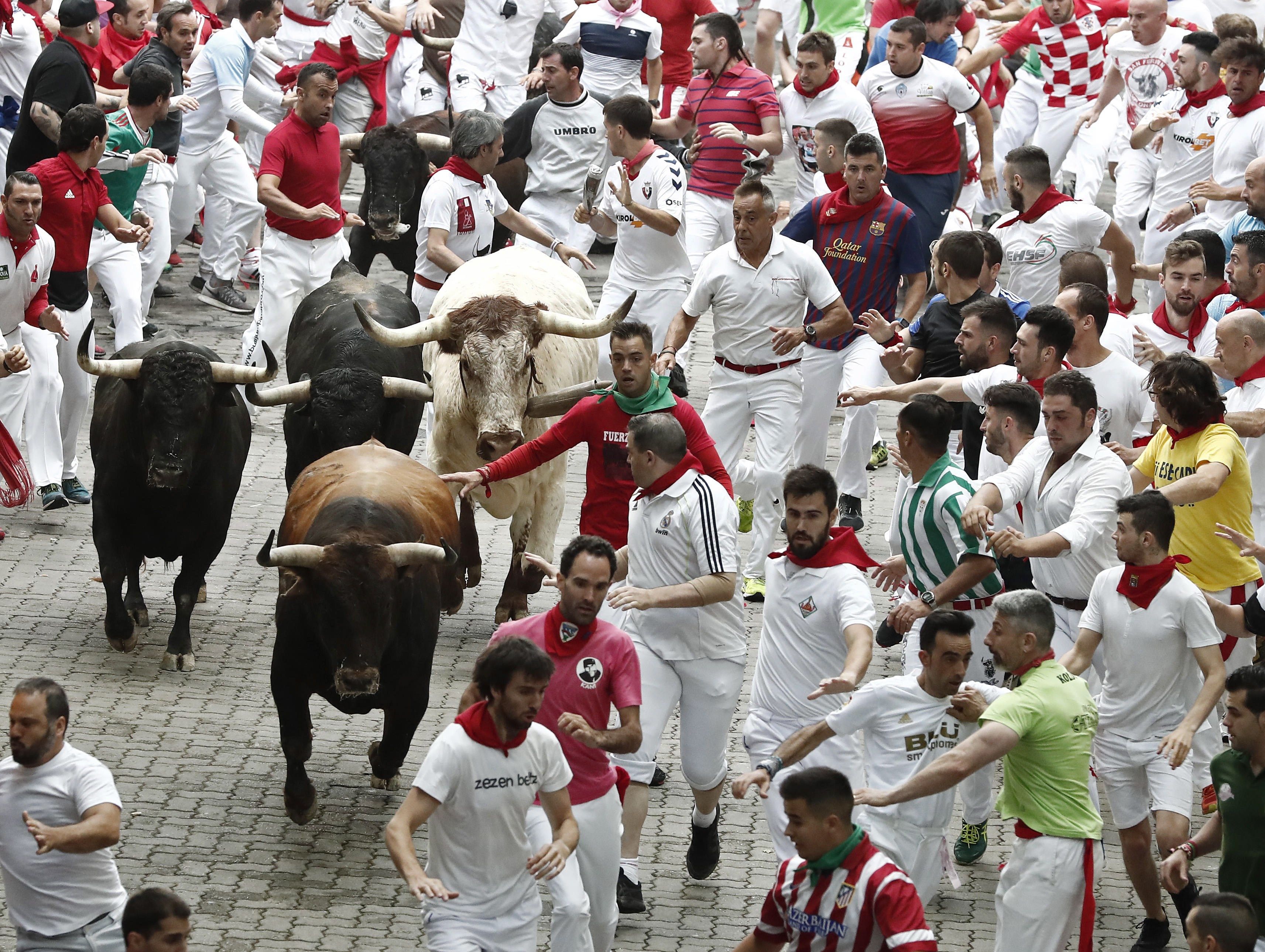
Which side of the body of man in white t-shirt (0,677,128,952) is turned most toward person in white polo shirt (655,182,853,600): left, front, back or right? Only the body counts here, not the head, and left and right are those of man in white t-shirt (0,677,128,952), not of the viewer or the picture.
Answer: back

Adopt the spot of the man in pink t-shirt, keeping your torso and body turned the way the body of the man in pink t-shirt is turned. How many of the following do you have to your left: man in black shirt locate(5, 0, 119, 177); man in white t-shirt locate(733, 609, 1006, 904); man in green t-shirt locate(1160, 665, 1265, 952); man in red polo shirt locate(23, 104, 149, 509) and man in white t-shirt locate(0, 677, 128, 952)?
2

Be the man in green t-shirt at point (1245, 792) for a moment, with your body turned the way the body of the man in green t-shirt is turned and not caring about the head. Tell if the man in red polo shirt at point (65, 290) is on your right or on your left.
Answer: on your right

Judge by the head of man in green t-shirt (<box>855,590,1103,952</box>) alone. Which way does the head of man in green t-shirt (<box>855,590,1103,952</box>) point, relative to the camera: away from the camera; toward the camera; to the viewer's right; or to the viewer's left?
to the viewer's left

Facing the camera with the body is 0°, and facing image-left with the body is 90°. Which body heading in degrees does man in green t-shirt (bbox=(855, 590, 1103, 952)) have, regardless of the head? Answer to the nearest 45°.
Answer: approximately 90°

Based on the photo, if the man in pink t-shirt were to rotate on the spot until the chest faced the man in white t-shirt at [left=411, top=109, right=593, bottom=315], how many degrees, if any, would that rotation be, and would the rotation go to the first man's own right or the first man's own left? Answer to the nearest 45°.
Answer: approximately 180°

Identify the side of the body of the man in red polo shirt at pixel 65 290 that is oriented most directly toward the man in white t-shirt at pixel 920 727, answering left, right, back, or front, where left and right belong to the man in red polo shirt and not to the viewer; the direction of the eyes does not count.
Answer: front

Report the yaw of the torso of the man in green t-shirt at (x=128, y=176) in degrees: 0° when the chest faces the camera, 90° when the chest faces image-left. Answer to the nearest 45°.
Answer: approximately 315°

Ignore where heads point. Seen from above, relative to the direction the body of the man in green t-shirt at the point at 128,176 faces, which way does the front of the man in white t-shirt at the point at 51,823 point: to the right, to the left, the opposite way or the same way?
to the right

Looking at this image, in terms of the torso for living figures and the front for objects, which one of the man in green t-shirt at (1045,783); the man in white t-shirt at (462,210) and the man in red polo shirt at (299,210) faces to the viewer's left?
the man in green t-shirt

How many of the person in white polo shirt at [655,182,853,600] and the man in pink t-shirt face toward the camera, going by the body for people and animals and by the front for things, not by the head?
2

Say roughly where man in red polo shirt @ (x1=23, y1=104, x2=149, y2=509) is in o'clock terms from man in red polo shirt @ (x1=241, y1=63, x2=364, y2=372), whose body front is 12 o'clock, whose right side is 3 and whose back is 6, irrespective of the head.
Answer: man in red polo shirt @ (x1=23, y1=104, x2=149, y2=509) is roughly at 3 o'clock from man in red polo shirt @ (x1=241, y1=63, x2=364, y2=372).

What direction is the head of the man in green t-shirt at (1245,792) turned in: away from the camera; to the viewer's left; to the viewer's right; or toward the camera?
to the viewer's left

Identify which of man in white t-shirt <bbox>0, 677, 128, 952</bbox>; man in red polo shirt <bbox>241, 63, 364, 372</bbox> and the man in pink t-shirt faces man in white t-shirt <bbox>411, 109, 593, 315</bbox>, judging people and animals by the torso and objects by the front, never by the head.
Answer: the man in red polo shirt

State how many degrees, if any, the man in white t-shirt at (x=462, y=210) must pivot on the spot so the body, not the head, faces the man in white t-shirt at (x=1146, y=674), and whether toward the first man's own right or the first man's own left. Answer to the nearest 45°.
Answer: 0° — they already face them

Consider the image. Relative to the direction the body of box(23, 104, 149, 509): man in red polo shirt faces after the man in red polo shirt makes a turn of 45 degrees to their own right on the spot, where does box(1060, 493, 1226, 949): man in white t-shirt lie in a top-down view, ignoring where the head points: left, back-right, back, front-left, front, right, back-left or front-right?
front-left

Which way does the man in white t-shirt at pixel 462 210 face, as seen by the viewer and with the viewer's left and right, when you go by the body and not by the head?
facing the viewer and to the right of the viewer
